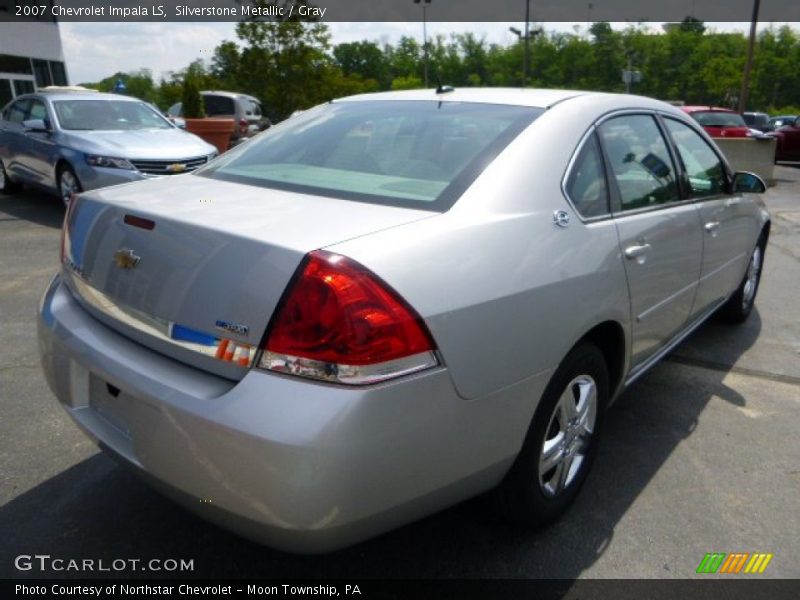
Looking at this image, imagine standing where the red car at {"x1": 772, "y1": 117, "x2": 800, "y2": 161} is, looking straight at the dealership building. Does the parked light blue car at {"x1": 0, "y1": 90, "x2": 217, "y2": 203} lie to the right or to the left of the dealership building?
left

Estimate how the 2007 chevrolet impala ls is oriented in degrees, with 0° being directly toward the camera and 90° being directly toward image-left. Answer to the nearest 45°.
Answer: approximately 225°

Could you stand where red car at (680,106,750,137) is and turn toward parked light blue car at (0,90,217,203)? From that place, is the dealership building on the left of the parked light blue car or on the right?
right

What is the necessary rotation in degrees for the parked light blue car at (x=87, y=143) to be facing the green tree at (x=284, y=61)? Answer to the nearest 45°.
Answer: approximately 90° to its left

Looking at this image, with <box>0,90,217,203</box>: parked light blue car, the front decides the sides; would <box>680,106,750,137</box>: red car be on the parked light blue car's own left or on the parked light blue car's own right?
on the parked light blue car's own left

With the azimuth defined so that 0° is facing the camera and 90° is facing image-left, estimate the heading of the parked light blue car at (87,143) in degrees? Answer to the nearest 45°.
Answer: approximately 315°

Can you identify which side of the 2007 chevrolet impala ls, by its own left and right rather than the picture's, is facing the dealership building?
left

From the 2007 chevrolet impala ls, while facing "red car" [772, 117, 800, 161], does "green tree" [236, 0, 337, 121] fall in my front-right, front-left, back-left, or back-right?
front-left

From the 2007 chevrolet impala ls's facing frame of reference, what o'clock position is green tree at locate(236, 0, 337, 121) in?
The green tree is roughly at 10 o'clock from the 2007 chevrolet impala ls.

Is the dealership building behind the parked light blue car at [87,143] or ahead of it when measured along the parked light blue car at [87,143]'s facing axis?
behind

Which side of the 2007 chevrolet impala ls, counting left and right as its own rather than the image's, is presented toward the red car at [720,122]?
front

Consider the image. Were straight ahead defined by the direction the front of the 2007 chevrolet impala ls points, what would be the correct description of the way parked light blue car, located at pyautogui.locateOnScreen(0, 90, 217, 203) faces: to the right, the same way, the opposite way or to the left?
to the right

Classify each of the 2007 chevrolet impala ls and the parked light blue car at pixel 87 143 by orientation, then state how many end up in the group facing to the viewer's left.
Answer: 0

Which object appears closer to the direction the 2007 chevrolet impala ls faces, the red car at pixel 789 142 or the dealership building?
the red car

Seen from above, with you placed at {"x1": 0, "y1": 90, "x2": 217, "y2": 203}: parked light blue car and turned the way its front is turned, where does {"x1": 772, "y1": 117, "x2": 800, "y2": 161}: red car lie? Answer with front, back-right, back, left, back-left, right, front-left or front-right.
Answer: front-left

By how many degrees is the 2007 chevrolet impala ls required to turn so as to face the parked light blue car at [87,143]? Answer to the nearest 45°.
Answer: approximately 90° to its left
